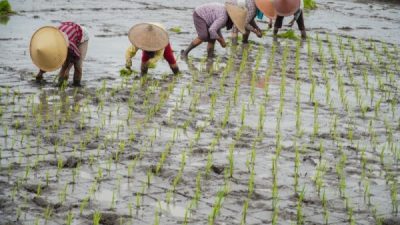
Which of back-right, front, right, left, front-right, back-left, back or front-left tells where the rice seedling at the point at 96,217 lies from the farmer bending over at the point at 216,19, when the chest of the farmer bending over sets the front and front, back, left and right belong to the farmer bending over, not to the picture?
right

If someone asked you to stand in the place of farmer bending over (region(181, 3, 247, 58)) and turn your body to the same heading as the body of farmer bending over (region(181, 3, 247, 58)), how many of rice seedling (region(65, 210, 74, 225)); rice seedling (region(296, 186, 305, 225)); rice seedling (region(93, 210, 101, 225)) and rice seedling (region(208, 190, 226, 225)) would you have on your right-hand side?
4

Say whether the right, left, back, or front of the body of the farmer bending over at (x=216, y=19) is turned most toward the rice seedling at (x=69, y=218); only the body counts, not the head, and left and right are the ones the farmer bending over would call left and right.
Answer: right

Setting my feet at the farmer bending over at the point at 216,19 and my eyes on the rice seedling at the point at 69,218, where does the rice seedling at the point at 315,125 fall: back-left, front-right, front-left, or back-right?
front-left

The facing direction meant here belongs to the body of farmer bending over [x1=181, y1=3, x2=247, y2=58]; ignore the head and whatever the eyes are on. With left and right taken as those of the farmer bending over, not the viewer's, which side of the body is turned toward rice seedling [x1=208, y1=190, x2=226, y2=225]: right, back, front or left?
right

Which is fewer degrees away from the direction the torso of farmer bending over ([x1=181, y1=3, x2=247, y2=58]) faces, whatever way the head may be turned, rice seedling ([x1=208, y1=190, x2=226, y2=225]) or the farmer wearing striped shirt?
the rice seedling

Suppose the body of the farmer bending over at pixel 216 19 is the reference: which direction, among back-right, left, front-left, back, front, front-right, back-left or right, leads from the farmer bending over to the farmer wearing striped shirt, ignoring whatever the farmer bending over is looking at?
back-right

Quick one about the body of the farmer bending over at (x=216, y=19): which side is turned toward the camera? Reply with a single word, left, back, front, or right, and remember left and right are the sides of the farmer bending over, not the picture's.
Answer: right

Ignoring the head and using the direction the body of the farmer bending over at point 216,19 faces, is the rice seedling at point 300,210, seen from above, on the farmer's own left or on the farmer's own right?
on the farmer's own right

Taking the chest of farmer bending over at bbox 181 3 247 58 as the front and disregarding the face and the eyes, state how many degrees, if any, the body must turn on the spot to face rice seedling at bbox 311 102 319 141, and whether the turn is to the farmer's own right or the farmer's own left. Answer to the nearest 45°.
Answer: approximately 90° to the farmer's own right

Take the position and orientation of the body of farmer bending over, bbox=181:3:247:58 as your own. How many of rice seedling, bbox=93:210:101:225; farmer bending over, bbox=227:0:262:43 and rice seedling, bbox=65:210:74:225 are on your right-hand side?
2
